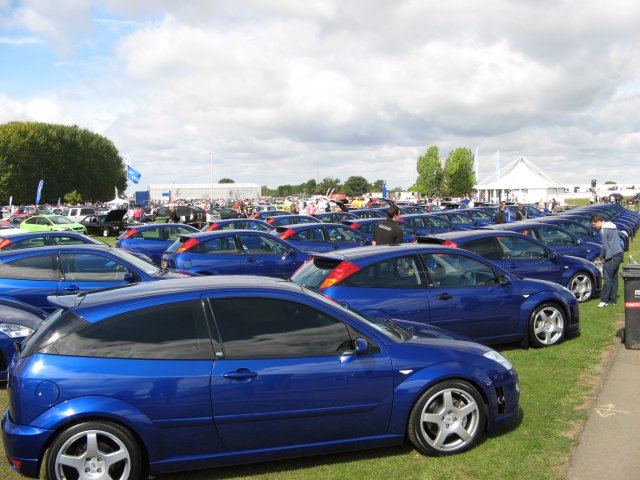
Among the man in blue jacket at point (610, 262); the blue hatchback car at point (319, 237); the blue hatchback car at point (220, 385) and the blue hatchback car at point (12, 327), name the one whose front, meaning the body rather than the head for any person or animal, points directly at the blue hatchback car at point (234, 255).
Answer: the man in blue jacket

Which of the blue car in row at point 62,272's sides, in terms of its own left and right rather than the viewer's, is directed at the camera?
right

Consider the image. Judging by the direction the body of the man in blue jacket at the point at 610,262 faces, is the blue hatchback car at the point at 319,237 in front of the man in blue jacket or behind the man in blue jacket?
in front

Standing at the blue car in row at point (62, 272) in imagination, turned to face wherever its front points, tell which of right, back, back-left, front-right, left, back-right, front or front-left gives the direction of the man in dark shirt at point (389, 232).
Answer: front

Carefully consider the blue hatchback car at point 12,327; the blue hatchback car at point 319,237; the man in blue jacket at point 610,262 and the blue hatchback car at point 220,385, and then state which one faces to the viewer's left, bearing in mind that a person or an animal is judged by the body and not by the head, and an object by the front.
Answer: the man in blue jacket

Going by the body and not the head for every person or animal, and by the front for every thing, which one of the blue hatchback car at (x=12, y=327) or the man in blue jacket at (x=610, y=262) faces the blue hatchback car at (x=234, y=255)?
the man in blue jacket

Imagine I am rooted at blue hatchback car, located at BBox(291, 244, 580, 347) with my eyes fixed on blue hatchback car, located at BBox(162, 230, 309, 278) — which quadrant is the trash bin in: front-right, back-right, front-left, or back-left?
back-right

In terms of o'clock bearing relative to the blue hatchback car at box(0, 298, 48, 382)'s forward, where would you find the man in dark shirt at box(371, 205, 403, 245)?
The man in dark shirt is roughly at 10 o'clock from the blue hatchback car.

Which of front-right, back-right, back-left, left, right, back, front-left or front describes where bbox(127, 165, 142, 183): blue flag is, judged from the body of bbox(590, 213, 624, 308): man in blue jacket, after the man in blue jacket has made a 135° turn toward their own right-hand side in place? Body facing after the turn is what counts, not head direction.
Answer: left

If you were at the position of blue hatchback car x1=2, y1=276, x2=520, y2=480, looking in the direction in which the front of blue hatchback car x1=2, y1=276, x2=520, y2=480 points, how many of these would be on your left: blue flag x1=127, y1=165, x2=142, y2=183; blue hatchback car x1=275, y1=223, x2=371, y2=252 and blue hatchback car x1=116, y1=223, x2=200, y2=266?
3

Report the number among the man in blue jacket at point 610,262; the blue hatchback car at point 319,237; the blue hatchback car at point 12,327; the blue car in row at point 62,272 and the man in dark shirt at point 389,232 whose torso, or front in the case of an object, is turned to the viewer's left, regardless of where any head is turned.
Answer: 1

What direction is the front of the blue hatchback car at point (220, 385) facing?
to the viewer's right

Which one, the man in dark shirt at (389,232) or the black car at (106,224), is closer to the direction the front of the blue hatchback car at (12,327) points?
the man in dark shirt

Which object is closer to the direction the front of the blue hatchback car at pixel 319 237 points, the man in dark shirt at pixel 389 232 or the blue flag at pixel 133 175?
the man in dark shirt

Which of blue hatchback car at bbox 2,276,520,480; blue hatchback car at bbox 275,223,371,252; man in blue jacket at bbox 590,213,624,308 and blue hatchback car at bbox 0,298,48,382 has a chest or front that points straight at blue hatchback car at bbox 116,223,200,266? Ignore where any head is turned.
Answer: the man in blue jacket

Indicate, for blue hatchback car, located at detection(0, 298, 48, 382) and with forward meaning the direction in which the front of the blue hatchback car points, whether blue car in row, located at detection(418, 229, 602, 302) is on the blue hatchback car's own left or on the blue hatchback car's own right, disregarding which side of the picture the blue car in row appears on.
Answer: on the blue hatchback car's own left
